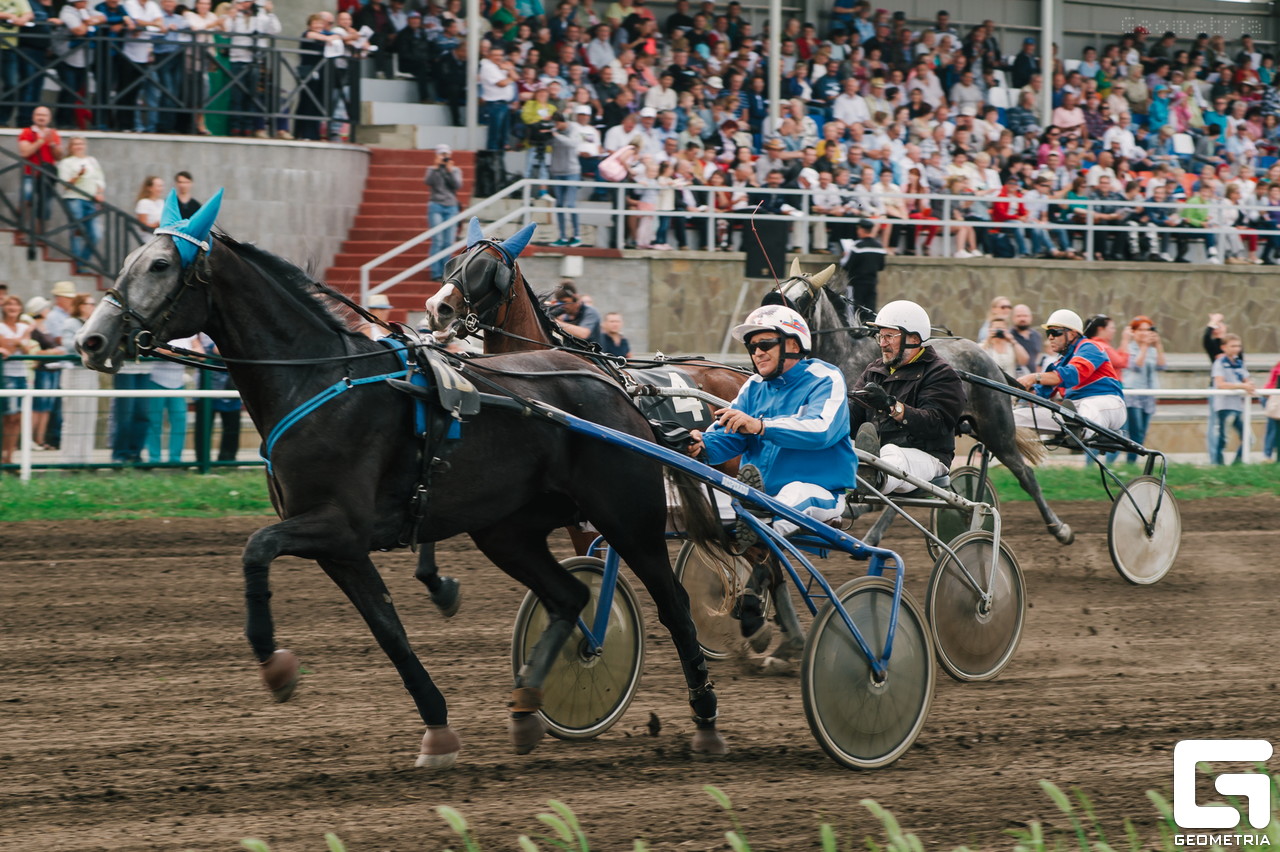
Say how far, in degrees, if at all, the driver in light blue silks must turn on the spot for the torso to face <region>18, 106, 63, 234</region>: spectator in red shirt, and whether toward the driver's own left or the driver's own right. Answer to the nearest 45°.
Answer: approximately 90° to the driver's own right

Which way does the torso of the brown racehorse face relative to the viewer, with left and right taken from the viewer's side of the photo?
facing the viewer and to the left of the viewer

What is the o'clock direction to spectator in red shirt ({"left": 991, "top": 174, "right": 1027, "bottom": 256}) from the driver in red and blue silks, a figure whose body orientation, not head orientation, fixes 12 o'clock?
The spectator in red shirt is roughly at 3 o'clock from the driver in red and blue silks.

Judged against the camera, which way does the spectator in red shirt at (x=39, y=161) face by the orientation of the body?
toward the camera

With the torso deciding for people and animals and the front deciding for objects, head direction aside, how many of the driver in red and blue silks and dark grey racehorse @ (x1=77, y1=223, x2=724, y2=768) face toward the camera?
0

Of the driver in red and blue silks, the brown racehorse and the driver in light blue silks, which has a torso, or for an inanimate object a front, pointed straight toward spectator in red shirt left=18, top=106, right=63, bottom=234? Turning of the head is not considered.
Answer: the driver in red and blue silks

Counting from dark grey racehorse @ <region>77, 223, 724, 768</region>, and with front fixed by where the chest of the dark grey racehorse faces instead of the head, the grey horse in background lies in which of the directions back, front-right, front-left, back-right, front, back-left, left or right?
back-right

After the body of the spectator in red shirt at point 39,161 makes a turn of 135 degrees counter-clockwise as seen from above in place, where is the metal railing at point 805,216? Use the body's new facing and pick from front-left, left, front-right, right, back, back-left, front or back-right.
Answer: front-right

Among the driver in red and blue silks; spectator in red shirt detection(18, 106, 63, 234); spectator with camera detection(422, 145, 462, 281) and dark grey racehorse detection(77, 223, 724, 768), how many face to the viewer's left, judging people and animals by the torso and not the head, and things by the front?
2

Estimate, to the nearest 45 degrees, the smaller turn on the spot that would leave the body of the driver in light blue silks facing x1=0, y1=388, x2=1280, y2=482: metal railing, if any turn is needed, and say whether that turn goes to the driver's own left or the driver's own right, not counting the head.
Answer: approximately 90° to the driver's own right

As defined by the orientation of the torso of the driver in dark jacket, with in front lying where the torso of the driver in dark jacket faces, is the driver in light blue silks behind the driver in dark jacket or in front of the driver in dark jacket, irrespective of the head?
in front

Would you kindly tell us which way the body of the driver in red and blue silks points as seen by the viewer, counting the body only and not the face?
to the viewer's left

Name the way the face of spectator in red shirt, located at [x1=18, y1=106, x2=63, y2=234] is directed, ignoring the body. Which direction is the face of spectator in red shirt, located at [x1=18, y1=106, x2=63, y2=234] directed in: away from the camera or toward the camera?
toward the camera

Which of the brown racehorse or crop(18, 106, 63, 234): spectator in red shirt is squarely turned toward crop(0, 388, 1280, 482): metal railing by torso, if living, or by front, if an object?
the spectator in red shirt

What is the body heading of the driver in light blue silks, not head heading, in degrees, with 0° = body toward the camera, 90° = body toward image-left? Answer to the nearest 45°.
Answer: approximately 45°

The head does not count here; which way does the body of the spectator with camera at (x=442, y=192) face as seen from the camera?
toward the camera

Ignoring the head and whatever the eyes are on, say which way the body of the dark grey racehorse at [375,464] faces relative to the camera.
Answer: to the viewer's left

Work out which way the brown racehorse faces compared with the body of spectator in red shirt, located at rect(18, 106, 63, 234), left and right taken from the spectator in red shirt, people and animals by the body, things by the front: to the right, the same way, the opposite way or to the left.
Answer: to the right

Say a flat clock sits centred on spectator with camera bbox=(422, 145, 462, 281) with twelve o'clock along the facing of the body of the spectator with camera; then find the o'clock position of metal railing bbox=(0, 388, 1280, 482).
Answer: The metal railing is roughly at 1 o'clock from the spectator with camera.

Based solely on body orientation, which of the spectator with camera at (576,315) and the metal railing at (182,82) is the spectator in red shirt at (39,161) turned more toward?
the spectator with camera

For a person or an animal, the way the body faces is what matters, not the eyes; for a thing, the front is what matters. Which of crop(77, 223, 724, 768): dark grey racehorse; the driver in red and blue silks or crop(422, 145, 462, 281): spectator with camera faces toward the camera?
the spectator with camera
